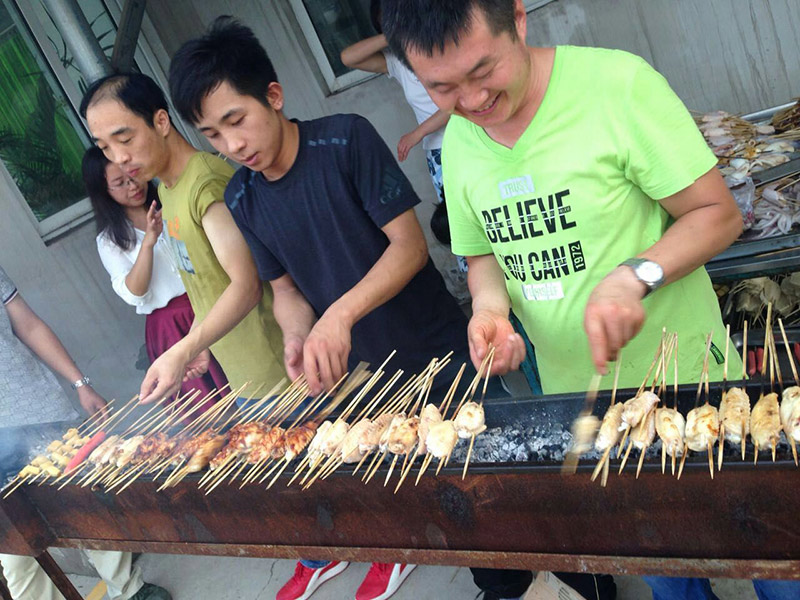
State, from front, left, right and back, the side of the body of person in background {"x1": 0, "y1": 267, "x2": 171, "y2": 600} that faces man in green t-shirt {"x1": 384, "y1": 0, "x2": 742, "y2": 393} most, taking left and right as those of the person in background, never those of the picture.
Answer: front

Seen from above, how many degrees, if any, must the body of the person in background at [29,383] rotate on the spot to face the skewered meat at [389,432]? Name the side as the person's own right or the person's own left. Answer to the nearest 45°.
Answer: approximately 45° to the person's own right

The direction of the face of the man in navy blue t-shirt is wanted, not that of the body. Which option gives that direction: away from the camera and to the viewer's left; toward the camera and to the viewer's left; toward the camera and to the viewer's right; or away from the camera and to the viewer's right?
toward the camera and to the viewer's left

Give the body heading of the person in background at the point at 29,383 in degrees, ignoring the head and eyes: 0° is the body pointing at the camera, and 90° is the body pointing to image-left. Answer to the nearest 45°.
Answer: approximately 315°

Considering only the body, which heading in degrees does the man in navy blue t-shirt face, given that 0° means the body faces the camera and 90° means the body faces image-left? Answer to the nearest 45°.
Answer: approximately 45°

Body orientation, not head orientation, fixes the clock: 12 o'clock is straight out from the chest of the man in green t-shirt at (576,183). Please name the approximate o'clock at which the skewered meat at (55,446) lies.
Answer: The skewered meat is roughly at 2 o'clock from the man in green t-shirt.

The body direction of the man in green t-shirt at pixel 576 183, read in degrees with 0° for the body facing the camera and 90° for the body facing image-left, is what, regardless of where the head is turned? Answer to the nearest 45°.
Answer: approximately 45°

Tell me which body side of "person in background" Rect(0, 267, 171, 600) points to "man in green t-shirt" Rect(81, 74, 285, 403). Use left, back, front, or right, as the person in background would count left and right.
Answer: front

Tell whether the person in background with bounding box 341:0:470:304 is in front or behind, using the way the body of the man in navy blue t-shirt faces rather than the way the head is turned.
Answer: behind
